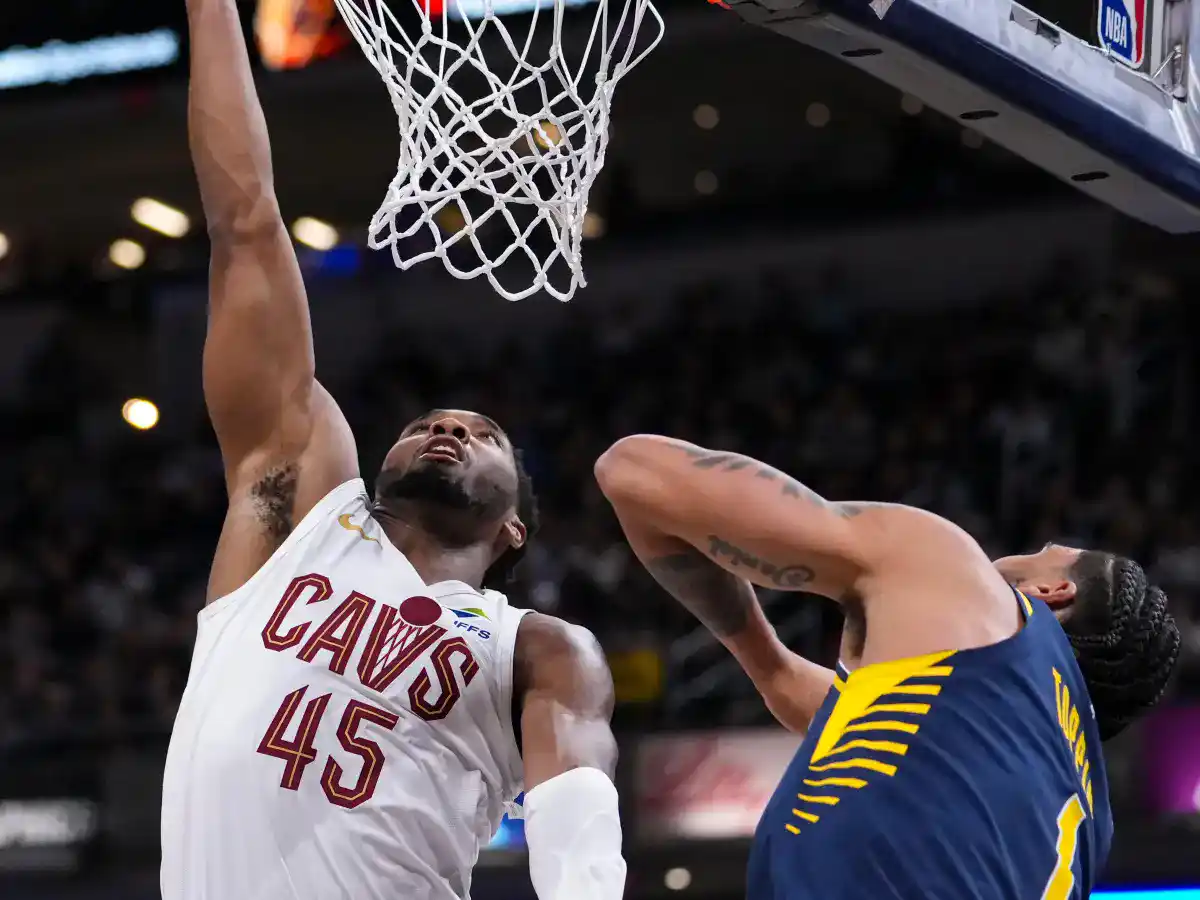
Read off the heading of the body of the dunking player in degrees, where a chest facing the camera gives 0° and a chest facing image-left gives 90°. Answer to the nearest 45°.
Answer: approximately 0°

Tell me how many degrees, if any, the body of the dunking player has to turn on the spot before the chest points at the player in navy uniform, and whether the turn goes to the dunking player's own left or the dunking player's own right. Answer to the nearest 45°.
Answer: approximately 45° to the dunking player's own left

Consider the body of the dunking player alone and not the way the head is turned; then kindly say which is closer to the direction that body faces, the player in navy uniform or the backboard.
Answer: the player in navy uniform

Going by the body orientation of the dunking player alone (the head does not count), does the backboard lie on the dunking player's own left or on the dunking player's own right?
on the dunking player's own left
